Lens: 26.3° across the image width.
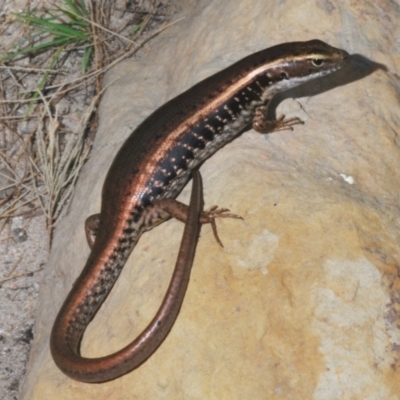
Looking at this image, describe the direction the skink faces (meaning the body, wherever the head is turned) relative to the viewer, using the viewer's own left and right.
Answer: facing away from the viewer and to the right of the viewer

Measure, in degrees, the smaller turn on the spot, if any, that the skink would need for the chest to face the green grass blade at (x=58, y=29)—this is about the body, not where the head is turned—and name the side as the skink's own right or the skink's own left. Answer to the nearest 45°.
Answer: approximately 90° to the skink's own left
